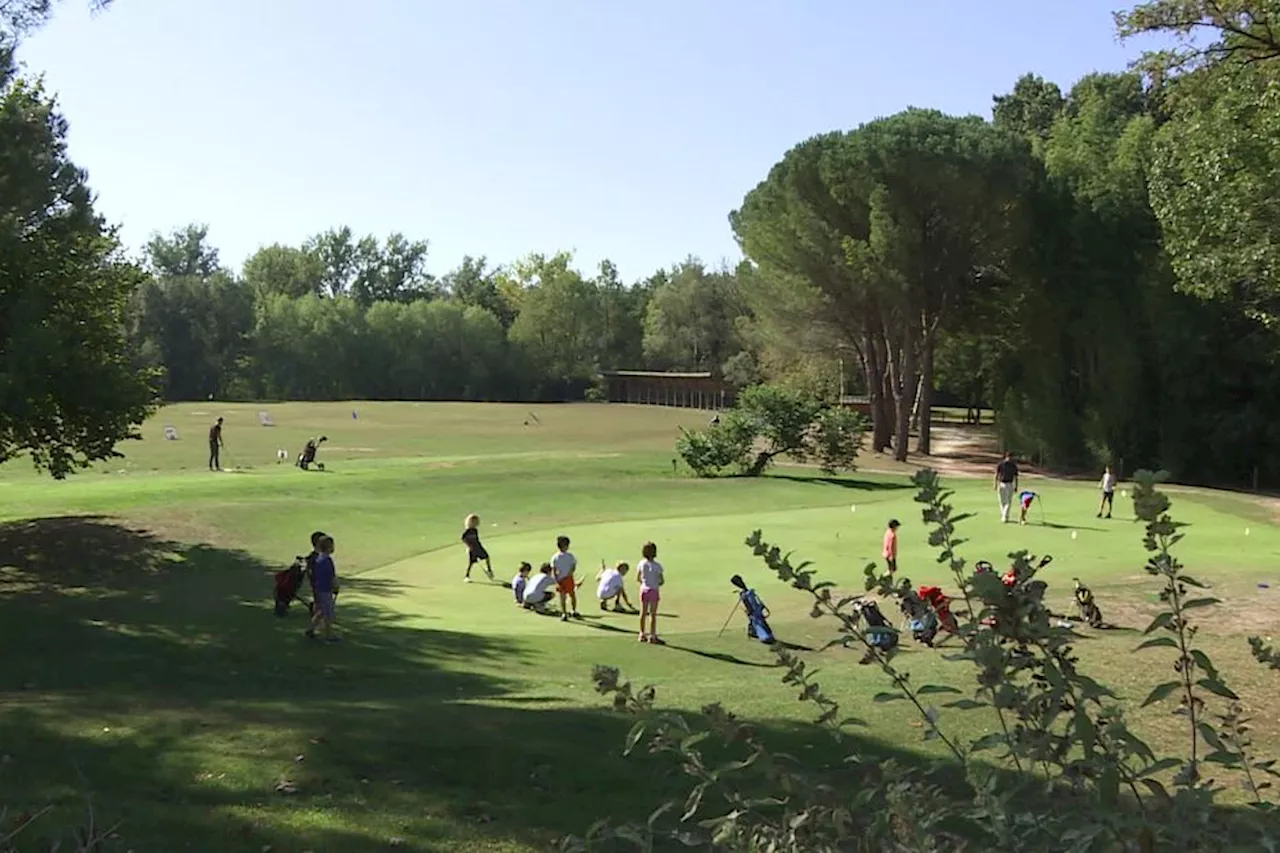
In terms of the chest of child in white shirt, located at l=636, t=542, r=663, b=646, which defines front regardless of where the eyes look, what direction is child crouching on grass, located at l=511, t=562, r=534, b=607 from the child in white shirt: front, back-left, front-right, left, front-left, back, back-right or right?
front-left

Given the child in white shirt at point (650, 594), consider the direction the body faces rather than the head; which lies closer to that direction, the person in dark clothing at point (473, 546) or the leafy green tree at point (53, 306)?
the person in dark clothing

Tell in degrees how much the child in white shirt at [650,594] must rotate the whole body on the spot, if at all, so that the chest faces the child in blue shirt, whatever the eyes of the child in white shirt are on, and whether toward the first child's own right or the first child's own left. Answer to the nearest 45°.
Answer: approximately 90° to the first child's own left

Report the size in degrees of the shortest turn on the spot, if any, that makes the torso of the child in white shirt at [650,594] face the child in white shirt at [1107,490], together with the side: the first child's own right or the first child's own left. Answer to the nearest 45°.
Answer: approximately 45° to the first child's own right

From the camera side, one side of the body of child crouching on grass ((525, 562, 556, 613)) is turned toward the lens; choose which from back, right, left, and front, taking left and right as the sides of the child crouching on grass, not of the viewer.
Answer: right

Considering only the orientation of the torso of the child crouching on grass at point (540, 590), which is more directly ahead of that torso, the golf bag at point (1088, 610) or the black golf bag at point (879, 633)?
the golf bag

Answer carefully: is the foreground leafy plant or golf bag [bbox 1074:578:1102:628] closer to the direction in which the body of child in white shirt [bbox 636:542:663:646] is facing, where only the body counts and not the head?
the golf bag

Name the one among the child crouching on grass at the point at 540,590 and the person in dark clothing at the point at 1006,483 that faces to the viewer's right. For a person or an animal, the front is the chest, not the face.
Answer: the child crouching on grass

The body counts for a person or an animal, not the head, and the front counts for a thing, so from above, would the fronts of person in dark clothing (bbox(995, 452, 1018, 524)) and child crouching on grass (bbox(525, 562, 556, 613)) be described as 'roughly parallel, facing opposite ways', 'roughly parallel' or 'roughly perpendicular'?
roughly perpendicular

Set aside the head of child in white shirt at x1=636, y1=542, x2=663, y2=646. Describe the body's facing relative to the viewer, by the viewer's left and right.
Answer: facing away from the viewer

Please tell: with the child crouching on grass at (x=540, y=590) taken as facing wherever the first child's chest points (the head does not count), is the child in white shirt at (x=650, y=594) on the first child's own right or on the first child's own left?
on the first child's own right

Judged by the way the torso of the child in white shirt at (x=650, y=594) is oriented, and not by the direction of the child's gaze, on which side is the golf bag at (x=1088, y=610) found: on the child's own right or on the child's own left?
on the child's own right
